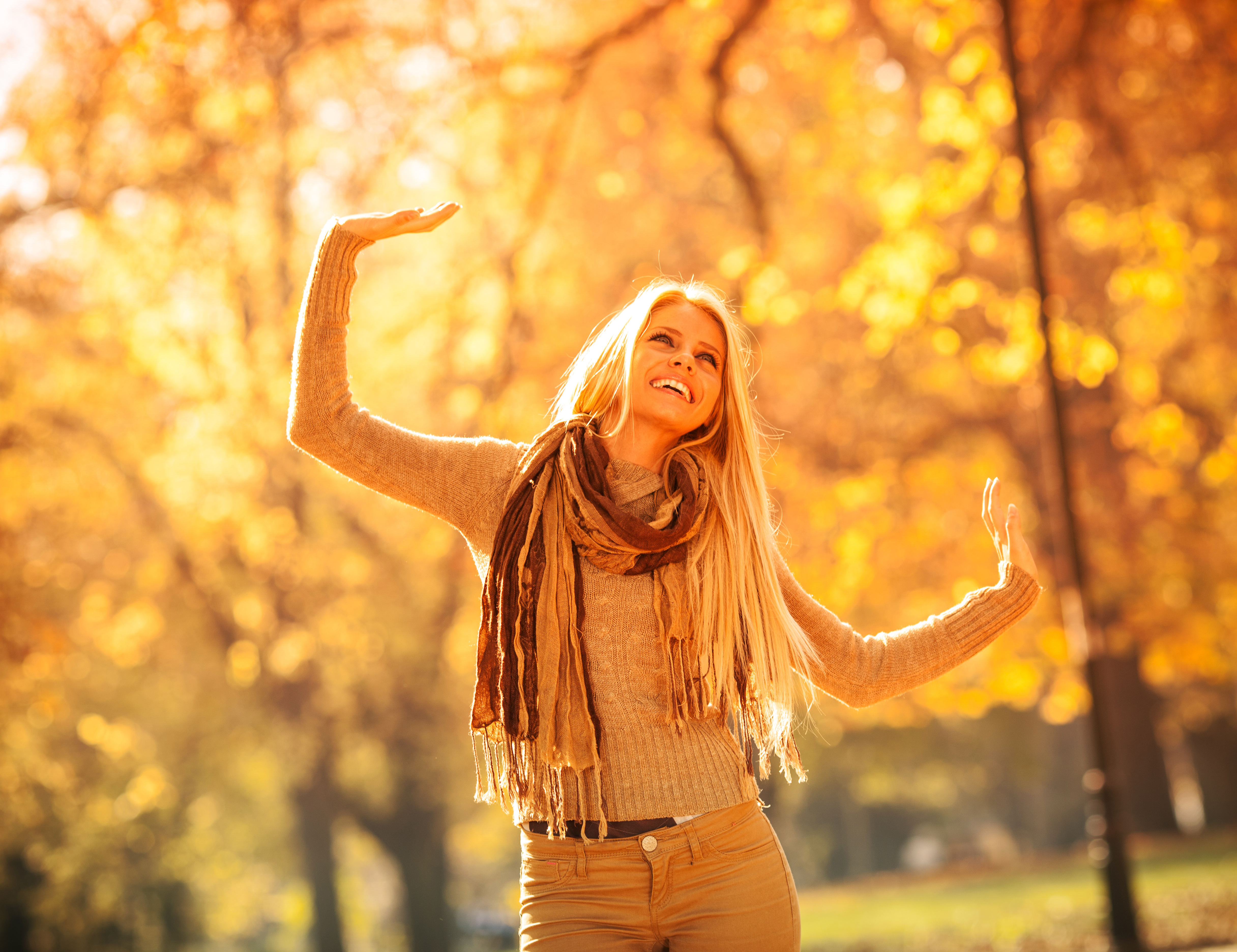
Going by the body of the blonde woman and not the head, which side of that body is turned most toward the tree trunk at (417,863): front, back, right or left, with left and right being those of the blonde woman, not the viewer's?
back

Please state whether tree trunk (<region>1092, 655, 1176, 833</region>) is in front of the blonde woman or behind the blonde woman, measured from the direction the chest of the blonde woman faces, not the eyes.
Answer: behind

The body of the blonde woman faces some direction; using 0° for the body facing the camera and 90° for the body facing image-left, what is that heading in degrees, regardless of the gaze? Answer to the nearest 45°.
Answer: approximately 0°

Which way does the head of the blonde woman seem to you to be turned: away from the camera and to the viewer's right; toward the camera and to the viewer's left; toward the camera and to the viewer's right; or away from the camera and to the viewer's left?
toward the camera and to the viewer's right

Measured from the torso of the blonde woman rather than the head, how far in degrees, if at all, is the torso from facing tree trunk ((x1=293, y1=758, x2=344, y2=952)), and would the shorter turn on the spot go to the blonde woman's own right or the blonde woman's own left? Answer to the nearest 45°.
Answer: approximately 180°
